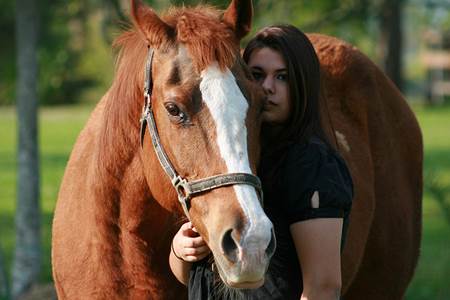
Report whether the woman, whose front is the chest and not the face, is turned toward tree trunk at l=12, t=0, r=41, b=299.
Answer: no
